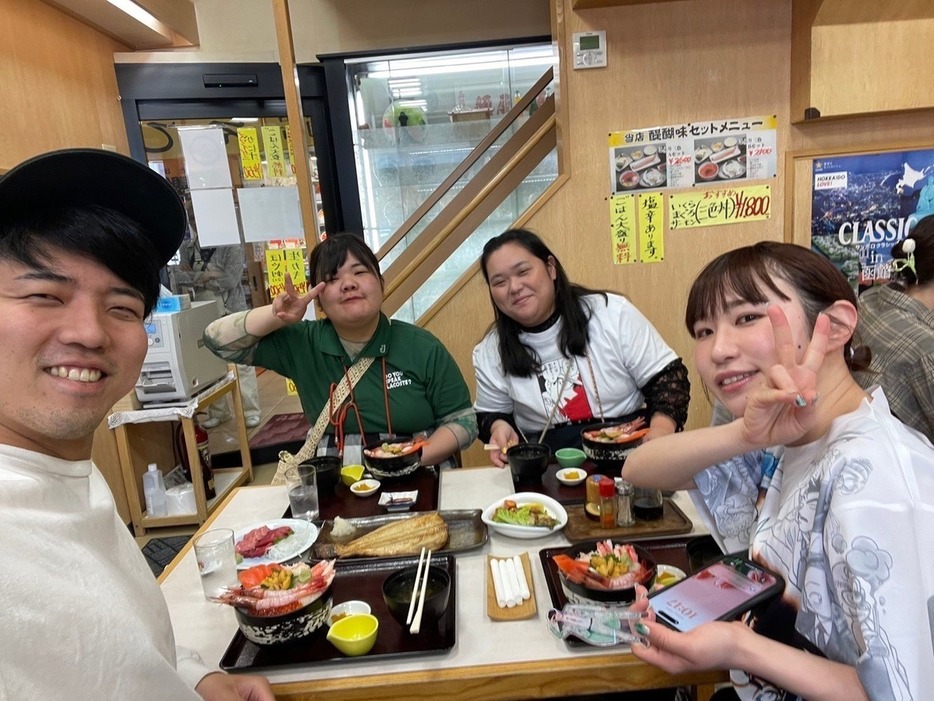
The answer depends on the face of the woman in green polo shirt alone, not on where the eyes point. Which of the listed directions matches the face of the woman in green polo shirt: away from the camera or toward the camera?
toward the camera

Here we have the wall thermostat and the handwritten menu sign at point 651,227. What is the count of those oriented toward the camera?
2

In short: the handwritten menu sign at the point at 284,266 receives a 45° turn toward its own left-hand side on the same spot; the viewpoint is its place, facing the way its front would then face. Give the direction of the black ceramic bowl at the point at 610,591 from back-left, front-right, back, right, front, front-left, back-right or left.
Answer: front-right

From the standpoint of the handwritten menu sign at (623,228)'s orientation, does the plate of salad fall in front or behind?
in front

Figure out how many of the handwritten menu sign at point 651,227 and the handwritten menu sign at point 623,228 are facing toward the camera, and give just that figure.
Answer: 2

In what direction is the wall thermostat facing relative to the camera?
toward the camera

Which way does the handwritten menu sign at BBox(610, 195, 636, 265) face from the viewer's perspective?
toward the camera

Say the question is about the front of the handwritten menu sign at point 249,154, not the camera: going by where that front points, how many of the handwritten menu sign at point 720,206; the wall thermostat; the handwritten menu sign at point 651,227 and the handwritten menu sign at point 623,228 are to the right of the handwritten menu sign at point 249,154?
0

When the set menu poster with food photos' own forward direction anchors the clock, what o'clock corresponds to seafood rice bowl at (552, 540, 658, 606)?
The seafood rice bowl is roughly at 12 o'clock from the set menu poster with food photos.

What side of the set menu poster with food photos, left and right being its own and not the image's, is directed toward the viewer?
front

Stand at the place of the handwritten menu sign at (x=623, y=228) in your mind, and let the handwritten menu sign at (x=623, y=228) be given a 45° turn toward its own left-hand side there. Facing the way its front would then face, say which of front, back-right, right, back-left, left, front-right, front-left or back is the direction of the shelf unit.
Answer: back-right

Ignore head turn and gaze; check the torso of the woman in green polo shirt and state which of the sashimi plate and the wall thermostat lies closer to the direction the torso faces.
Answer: the sashimi plate

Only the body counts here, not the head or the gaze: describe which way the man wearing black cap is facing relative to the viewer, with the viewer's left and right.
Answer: facing the viewer and to the right of the viewer

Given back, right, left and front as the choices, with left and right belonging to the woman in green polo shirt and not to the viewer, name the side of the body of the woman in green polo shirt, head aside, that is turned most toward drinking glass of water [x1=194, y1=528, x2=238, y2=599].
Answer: front

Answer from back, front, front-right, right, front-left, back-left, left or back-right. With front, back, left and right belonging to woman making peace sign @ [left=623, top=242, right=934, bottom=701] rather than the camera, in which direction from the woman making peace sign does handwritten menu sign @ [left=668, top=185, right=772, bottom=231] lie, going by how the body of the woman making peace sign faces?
back-right

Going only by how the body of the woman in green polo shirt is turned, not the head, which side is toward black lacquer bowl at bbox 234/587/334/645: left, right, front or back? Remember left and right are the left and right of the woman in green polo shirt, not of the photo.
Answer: front

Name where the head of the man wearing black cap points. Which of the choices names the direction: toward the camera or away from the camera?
toward the camera

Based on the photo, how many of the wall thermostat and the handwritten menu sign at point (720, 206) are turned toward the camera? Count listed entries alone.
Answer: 2

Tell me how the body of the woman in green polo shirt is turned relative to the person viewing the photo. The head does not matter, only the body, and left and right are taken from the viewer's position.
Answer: facing the viewer
